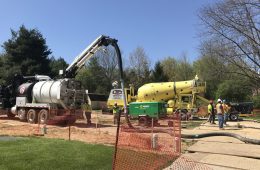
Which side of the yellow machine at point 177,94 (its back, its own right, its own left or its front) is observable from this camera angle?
left

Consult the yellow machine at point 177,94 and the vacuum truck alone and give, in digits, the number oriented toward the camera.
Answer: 0

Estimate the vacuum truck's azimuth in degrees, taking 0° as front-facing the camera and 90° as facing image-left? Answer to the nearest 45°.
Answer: approximately 135°

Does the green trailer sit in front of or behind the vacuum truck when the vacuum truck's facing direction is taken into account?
behind

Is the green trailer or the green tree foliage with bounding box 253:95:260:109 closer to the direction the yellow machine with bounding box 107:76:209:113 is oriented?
the green trailer

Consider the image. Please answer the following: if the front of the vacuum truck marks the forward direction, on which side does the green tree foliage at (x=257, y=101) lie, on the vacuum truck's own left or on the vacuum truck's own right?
on the vacuum truck's own right

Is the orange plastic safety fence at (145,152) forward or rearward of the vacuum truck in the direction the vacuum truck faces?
rearward

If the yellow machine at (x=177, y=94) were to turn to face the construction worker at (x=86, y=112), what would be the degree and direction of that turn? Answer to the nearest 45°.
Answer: approximately 45° to its left

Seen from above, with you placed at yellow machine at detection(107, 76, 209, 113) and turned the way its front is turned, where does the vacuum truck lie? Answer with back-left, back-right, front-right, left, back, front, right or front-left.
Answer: front-left
